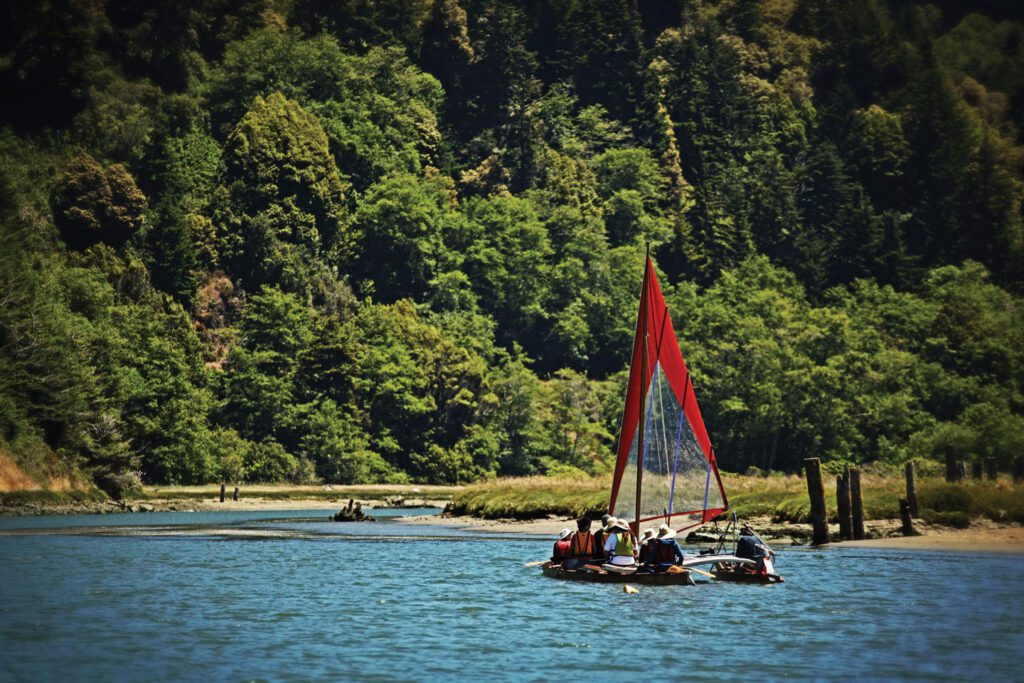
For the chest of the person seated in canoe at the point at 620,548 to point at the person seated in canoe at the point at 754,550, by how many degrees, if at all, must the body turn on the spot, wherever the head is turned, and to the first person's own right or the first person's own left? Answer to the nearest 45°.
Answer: approximately 135° to the first person's own right

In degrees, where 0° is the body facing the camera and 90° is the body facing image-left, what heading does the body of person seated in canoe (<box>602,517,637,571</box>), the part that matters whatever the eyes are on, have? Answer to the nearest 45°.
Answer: approximately 135°
